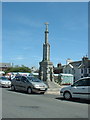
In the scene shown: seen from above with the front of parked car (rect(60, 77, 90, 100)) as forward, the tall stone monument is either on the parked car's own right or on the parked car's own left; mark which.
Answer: on the parked car's own right

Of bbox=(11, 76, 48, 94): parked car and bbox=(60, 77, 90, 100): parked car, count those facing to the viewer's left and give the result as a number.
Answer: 1

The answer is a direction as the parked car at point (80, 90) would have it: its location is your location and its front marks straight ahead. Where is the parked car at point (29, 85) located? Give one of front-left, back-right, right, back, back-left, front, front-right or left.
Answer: front-right

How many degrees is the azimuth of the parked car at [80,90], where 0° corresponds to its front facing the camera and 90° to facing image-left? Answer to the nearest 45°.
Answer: approximately 90°

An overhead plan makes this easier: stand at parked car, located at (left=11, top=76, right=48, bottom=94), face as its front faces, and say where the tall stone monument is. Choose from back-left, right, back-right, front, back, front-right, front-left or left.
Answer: back-left
